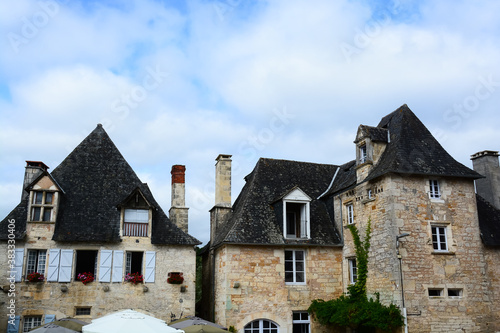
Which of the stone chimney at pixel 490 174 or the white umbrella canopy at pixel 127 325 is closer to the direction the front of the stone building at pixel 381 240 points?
the white umbrella canopy

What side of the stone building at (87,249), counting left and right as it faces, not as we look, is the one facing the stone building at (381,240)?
left

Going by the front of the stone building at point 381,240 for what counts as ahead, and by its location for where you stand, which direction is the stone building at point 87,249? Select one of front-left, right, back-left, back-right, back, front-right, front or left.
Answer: right

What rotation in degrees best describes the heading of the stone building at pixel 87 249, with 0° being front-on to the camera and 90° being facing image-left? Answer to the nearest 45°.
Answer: approximately 0°

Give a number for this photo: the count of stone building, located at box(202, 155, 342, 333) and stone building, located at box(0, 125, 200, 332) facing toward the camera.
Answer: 2

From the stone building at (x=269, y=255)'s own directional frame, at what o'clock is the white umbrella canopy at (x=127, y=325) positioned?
The white umbrella canopy is roughly at 1 o'clock from the stone building.

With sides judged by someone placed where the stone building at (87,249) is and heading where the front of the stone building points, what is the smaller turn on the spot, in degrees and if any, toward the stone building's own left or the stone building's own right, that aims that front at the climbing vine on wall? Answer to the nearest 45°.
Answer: approximately 90° to the stone building's own left

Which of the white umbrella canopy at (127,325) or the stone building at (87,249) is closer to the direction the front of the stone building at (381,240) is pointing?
the white umbrella canopy

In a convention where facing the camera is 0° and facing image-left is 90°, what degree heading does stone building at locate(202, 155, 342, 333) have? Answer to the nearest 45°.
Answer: approximately 0°

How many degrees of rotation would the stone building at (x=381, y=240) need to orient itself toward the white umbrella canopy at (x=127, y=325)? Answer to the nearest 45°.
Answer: approximately 45° to its right

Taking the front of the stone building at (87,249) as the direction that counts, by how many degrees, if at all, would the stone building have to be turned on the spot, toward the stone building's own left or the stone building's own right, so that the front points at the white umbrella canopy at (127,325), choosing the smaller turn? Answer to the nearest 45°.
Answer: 0° — it already faces it

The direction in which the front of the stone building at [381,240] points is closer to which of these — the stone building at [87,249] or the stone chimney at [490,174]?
the stone building

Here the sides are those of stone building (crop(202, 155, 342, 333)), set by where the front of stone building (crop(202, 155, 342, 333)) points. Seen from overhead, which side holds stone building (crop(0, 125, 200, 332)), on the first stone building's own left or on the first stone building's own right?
on the first stone building's own right
